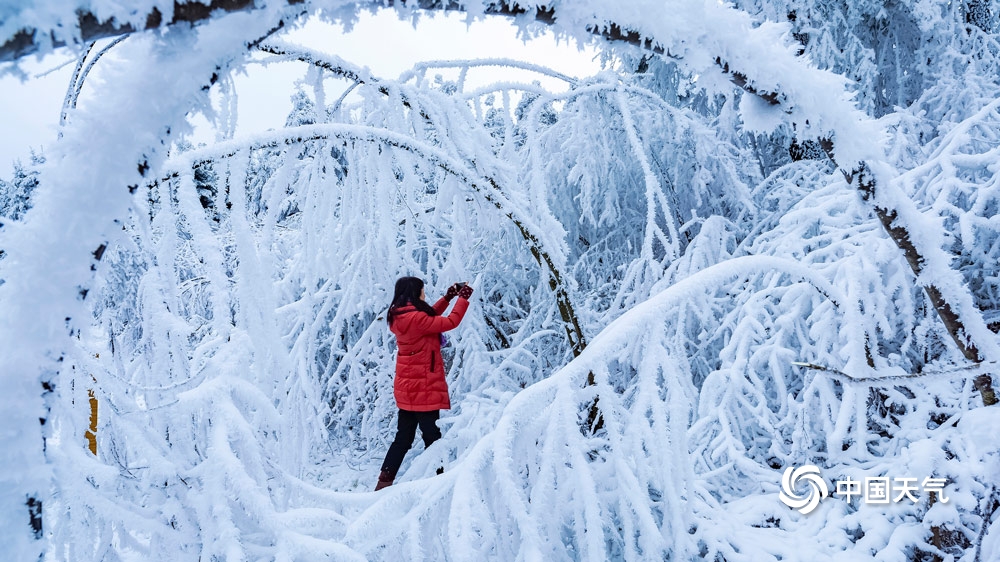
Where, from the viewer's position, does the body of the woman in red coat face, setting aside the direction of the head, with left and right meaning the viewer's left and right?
facing away from the viewer and to the right of the viewer

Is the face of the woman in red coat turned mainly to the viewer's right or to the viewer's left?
to the viewer's right
